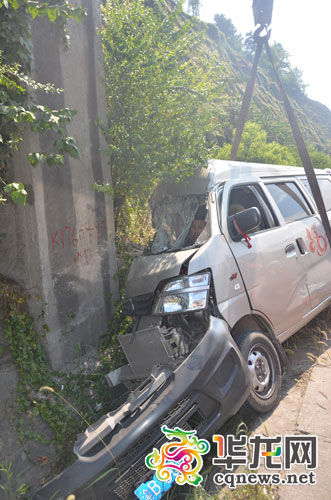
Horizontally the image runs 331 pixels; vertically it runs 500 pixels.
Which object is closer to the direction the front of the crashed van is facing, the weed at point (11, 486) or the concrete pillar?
the weed

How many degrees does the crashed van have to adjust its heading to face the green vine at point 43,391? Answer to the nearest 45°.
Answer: approximately 45° to its right

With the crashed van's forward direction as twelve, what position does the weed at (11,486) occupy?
The weed is roughly at 1 o'clock from the crashed van.

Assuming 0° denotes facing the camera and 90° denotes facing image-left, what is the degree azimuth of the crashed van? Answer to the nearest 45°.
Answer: approximately 45°
